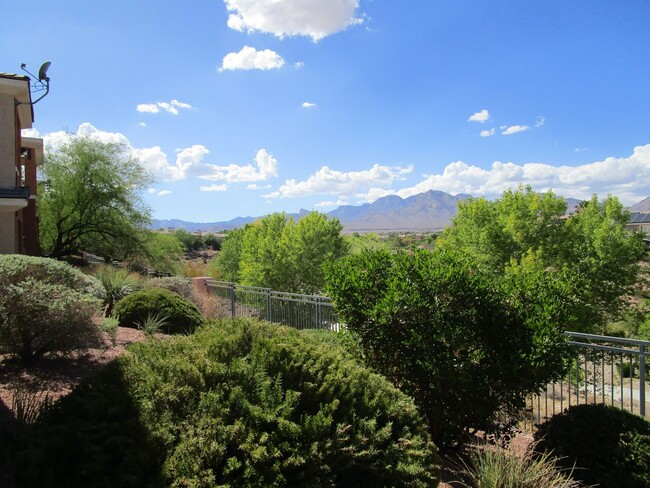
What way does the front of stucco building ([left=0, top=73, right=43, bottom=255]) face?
to the viewer's right

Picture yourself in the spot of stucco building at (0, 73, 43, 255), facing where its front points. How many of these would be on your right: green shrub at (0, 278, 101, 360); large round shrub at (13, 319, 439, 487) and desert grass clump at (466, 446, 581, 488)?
3

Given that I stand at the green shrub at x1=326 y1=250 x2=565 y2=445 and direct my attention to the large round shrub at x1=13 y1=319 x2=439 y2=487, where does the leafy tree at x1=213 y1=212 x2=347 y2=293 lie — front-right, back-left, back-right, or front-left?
back-right

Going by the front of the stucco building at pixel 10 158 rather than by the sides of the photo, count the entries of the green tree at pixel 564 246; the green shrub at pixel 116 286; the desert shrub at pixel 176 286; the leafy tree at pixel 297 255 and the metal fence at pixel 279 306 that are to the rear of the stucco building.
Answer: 0

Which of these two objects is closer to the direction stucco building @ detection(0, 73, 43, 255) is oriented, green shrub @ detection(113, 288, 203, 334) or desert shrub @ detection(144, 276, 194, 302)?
the desert shrub

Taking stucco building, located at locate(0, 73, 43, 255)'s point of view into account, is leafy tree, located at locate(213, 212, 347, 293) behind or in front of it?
in front

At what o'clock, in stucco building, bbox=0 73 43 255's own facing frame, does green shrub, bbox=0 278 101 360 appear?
The green shrub is roughly at 3 o'clock from the stucco building.

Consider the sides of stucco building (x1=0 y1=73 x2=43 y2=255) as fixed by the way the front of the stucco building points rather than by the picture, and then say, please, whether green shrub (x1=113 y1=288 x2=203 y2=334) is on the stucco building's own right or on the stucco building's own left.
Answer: on the stucco building's own right

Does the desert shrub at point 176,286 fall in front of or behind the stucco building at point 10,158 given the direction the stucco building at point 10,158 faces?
in front

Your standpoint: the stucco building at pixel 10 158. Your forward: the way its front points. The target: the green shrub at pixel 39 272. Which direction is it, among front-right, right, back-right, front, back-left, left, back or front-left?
right

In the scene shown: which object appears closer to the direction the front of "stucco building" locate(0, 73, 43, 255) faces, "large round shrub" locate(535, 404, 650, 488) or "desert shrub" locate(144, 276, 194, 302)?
the desert shrub

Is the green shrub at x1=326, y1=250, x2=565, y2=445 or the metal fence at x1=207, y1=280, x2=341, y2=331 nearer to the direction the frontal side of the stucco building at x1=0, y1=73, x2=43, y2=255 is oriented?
the metal fence
